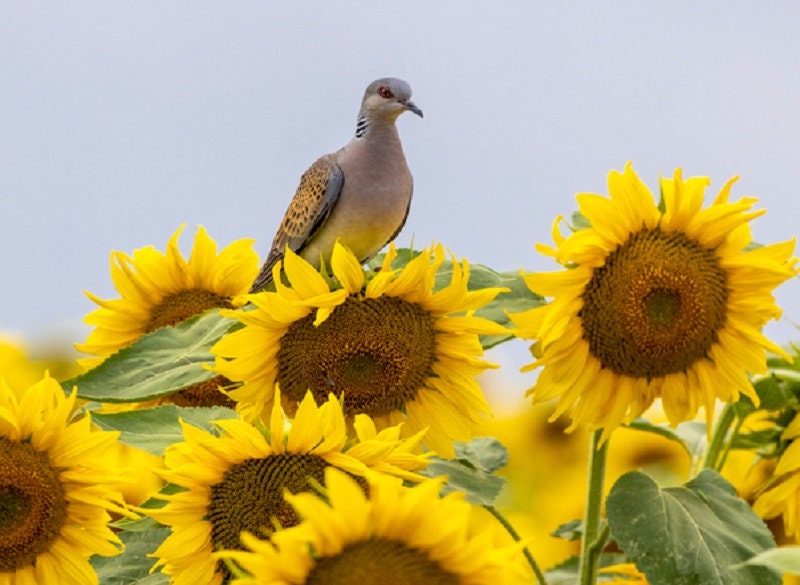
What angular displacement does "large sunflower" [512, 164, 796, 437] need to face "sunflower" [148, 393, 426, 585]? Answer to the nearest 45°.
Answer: approximately 45° to its right

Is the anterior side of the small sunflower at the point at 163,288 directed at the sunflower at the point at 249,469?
yes

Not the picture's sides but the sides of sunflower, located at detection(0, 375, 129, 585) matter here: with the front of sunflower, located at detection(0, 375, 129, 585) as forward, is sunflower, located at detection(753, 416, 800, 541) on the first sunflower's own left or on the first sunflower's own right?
on the first sunflower's own left

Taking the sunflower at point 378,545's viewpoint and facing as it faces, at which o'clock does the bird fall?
The bird is roughly at 6 o'clock from the sunflower.
